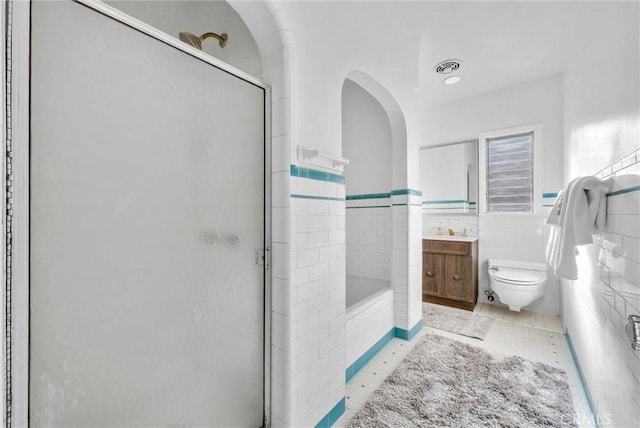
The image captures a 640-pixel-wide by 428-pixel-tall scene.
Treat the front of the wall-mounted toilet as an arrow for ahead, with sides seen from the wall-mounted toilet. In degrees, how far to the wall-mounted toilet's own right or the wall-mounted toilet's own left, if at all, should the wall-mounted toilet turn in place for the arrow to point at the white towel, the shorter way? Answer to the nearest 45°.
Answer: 0° — it already faces it

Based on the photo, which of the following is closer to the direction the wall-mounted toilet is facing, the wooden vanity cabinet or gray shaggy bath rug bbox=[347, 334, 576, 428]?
the gray shaggy bath rug

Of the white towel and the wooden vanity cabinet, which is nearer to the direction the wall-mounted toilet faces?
the white towel

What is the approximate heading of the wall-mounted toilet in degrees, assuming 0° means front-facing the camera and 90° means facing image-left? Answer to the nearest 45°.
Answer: approximately 0°

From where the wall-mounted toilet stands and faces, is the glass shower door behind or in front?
in front

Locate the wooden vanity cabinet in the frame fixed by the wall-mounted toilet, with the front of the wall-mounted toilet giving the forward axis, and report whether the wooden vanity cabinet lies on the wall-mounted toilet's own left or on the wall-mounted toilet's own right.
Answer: on the wall-mounted toilet's own right

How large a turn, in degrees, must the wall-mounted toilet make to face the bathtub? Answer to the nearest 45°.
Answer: approximately 45° to its right

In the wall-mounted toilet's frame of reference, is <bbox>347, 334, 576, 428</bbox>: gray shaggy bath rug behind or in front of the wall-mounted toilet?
in front
